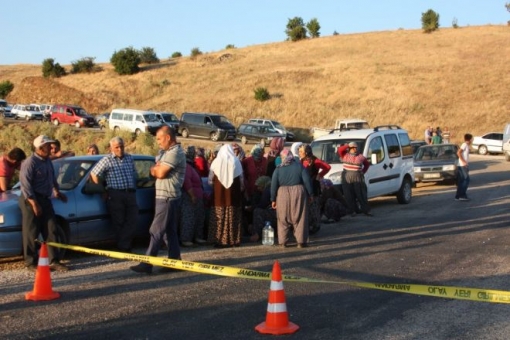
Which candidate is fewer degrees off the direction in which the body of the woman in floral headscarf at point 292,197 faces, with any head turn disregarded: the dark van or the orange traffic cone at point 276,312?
the dark van

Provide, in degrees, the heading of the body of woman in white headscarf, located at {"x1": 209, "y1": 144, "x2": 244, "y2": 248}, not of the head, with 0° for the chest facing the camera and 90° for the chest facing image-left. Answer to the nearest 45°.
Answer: approximately 180°

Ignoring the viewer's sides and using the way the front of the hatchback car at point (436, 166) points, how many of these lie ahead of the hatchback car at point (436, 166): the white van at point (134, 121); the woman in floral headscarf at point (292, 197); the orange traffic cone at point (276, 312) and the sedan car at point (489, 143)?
2

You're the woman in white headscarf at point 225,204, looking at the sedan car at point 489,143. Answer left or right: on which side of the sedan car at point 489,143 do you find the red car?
left

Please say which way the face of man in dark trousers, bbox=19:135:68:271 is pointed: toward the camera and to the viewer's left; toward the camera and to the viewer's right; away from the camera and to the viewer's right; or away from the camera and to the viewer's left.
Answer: toward the camera and to the viewer's right

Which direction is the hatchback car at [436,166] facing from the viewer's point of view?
toward the camera

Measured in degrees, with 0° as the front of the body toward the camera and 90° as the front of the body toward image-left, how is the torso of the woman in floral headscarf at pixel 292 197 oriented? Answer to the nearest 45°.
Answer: approximately 180°

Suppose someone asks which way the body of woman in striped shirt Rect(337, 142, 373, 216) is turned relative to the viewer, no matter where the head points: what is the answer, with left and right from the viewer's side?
facing the viewer

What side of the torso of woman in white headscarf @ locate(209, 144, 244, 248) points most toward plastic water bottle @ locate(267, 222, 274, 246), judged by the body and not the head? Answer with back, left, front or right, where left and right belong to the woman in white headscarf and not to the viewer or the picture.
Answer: right

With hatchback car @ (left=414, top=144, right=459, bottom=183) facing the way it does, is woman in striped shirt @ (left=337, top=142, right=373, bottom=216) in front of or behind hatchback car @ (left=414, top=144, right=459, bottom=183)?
in front

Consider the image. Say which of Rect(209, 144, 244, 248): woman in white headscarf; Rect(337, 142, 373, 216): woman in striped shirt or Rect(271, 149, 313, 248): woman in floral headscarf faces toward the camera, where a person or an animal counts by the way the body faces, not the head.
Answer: the woman in striped shirt

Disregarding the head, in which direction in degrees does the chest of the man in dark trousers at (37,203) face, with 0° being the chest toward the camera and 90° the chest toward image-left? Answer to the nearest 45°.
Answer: approximately 315°

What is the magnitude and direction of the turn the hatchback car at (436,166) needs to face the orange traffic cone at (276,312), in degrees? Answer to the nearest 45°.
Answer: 0° — it already faces it

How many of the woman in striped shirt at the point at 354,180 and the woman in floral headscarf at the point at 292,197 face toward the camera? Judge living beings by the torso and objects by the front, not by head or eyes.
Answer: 1

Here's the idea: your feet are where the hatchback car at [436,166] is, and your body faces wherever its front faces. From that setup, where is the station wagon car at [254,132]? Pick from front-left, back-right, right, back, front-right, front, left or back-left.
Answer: back-right

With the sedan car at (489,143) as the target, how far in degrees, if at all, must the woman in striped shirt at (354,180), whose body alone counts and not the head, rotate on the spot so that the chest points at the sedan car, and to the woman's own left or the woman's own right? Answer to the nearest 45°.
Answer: approximately 180°

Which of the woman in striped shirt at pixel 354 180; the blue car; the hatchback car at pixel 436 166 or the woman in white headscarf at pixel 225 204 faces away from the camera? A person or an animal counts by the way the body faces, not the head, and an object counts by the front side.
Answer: the woman in white headscarf
